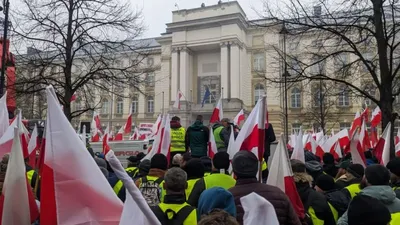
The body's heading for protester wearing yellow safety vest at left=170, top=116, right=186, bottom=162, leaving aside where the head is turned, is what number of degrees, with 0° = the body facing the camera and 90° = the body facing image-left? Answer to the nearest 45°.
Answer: approximately 180°

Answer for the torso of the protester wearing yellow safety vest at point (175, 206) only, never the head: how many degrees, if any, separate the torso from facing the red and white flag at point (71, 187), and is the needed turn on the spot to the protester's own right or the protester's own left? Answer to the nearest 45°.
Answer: approximately 135° to the protester's own left

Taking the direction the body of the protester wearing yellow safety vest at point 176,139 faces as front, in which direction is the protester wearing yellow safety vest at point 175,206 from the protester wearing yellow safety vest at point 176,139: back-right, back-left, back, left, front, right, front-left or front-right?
back

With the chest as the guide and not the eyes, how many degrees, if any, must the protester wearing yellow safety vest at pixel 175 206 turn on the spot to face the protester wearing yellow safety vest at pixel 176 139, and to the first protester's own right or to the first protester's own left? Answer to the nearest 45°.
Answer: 0° — they already face them

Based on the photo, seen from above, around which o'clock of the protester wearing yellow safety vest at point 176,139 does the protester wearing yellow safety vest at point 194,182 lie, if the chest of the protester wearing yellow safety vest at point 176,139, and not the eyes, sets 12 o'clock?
the protester wearing yellow safety vest at point 194,182 is roughly at 6 o'clock from the protester wearing yellow safety vest at point 176,139.

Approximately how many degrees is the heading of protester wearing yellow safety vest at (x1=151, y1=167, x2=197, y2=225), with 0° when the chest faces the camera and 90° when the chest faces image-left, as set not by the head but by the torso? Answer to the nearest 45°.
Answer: approximately 180°

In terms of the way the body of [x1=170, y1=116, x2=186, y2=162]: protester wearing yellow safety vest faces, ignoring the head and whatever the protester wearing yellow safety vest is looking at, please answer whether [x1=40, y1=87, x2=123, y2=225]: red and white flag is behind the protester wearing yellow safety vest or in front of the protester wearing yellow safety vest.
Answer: behind

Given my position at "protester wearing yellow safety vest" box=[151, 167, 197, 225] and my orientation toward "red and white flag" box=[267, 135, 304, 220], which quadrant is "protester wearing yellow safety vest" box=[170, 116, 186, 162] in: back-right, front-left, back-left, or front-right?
front-left

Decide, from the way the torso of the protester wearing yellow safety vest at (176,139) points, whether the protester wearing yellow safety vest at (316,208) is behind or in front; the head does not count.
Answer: behind

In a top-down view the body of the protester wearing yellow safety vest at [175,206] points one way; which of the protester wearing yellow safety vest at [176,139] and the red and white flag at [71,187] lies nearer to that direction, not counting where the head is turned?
the protester wearing yellow safety vest

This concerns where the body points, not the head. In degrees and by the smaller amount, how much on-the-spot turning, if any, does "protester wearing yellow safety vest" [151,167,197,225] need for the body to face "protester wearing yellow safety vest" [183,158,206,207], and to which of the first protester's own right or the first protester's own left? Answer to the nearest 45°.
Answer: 0° — they already face them

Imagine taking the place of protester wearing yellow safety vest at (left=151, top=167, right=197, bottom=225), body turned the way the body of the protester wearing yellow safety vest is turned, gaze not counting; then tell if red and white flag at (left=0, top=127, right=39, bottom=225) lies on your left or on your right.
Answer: on your left

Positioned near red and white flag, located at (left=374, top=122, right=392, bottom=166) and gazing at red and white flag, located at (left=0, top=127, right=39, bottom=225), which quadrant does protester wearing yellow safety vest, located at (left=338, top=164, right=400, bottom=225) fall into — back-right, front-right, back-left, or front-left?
front-left

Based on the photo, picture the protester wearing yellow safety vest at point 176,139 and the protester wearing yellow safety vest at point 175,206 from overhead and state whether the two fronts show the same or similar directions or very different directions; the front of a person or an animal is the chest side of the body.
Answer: same or similar directions
